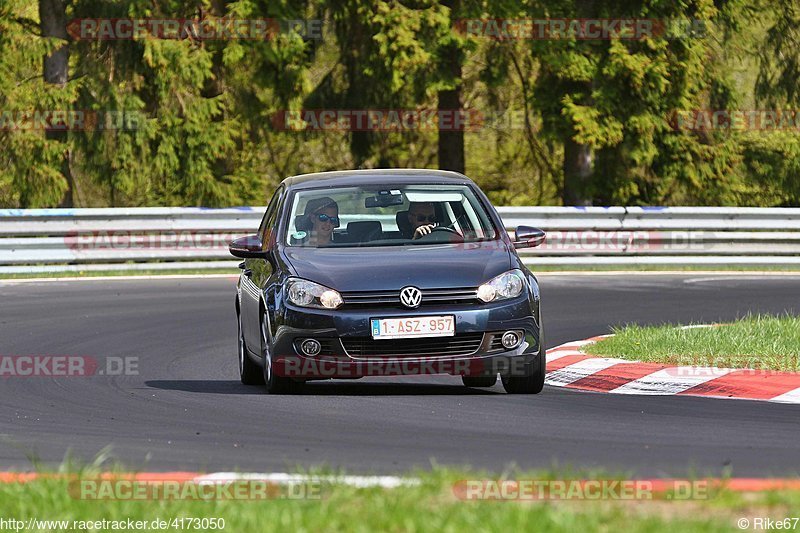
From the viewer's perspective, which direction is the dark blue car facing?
toward the camera

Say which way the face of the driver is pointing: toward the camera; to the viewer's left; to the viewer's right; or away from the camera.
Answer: toward the camera

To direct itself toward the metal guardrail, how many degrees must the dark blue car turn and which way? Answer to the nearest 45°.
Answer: approximately 180°
